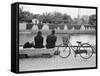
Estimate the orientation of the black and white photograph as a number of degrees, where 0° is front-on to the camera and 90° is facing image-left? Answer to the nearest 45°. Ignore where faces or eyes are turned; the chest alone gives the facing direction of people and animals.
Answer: approximately 315°
